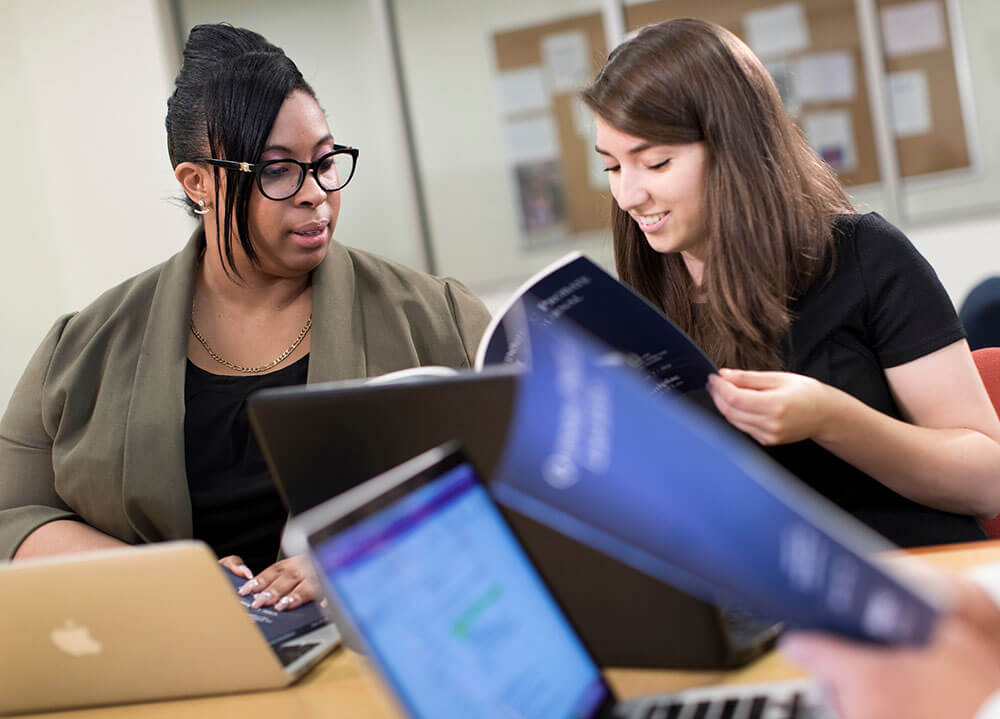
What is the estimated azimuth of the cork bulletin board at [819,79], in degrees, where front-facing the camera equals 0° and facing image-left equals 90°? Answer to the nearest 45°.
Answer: approximately 0°

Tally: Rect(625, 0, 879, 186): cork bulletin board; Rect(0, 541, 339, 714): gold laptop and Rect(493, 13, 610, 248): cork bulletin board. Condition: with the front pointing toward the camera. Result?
2

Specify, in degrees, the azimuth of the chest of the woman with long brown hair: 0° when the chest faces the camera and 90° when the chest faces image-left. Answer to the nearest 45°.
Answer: approximately 45°

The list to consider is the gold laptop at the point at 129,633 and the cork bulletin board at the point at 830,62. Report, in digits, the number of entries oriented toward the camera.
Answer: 1

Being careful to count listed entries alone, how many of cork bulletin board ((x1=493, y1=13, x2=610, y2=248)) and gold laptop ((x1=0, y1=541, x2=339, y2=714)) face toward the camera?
1

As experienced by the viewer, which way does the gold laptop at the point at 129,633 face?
facing away from the viewer and to the right of the viewer

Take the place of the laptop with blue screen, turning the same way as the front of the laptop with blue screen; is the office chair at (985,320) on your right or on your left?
on your left

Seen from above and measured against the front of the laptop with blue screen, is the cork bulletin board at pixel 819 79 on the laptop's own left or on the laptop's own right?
on the laptop's own left
